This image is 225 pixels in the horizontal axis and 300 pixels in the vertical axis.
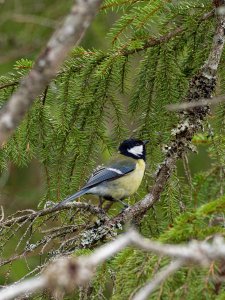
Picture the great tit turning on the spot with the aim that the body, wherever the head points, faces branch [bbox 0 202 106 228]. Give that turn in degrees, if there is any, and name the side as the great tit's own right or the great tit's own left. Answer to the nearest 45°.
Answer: approximately 135° to the great tit's own right

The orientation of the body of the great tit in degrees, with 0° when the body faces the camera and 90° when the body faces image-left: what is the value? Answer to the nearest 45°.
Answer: approximately 270°
